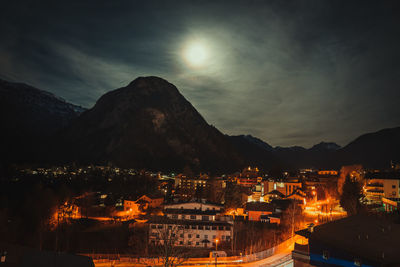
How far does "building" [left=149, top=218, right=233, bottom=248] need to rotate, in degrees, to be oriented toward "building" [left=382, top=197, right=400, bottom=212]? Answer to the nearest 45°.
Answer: approximately 90° to its left

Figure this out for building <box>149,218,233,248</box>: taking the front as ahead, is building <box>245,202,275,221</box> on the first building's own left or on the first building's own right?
on the first building's own left

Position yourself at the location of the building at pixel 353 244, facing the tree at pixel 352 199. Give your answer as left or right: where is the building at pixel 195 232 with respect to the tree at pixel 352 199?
left

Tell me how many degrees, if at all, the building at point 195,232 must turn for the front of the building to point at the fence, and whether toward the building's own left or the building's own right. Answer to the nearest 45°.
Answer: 0° — it already faces it

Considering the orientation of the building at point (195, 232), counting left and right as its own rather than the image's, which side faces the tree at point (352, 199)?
left

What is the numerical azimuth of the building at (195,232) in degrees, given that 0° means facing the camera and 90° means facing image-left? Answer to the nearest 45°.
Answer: approximately 0°

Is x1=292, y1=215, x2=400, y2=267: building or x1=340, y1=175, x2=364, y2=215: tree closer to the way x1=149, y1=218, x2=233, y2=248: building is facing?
the building

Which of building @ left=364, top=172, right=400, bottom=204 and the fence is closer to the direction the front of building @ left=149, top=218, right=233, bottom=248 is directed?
the fence

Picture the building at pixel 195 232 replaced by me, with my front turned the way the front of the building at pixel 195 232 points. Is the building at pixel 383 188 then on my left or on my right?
on my left
